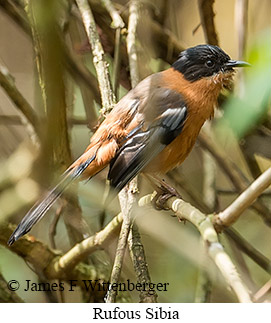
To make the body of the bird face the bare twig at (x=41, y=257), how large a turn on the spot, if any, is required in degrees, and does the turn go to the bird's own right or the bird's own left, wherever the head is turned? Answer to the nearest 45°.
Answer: approximately 180°

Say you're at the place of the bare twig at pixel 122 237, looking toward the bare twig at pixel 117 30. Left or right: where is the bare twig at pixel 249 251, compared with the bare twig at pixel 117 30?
right

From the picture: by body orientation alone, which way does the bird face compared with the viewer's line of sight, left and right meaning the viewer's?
facing to the right of the viewer

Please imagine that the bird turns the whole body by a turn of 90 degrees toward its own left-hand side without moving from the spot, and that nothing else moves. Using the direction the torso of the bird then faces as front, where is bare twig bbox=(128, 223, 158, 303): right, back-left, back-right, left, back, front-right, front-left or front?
back

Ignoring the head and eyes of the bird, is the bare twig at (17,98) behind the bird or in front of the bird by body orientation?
behind

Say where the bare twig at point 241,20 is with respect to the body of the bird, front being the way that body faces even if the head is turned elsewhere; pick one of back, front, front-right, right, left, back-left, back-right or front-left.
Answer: front-left

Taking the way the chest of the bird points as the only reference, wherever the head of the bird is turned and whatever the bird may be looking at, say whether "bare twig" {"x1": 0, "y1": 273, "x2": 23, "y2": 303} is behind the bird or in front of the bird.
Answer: behind
